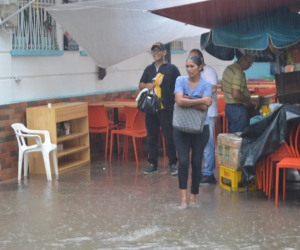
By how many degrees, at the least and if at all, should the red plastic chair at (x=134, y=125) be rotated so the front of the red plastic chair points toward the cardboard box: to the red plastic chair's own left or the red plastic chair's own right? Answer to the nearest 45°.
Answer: approximately 90° to the red plastic chair's own left

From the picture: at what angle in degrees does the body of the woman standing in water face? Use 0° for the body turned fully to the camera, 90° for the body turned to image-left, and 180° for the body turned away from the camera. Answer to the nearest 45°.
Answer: approximately 0°

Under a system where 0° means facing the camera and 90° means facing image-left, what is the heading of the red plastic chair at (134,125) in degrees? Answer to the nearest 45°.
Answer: approximately 45°
